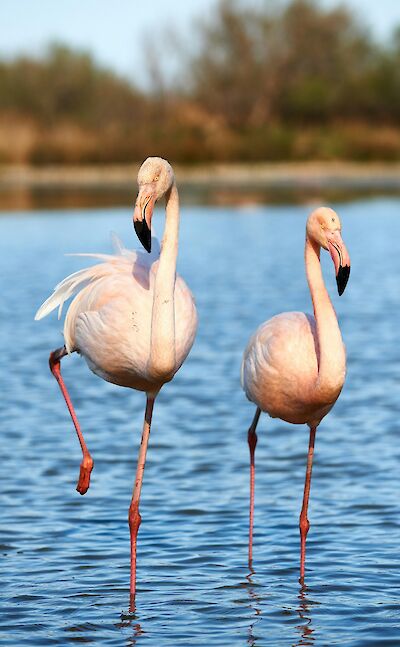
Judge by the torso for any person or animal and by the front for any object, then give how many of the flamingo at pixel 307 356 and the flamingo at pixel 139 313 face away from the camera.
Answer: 0

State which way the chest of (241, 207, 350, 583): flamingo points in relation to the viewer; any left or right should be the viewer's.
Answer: facing the viewer and to the right of the viewer

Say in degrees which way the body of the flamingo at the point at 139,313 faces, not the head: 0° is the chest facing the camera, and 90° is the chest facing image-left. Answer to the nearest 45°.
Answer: approximately 315°

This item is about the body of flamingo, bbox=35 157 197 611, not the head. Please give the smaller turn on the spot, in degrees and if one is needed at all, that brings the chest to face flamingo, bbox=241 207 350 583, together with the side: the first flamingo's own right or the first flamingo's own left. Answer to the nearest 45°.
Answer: approximately 45° to the first flamingo's own left
